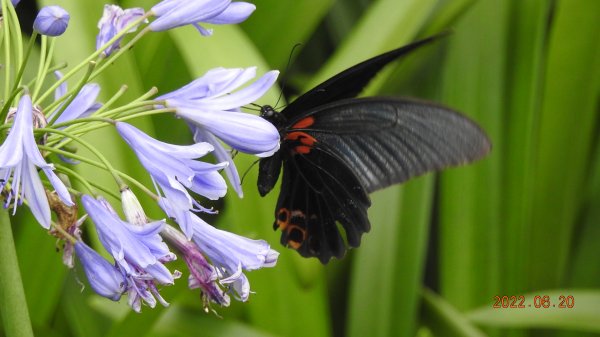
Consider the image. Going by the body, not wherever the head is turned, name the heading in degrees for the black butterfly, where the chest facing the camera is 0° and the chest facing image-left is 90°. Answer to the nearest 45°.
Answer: approximately 90°

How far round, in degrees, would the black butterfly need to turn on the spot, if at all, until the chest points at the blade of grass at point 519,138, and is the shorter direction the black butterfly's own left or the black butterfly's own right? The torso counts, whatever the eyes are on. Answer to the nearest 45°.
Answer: approximately 135° to the black butterfly's own right

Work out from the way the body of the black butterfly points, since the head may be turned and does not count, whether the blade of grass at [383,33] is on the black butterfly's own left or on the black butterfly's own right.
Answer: on the black butterfly's own right

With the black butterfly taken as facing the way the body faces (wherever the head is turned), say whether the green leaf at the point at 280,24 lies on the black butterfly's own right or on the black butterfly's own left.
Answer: on the black butterfly's own right

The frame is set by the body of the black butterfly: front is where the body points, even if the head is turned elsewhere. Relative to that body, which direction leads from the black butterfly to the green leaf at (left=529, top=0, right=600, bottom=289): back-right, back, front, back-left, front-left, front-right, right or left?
back-right

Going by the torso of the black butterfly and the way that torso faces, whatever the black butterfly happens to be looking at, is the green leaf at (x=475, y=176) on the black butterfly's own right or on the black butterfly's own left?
on the black butterfly's own right
